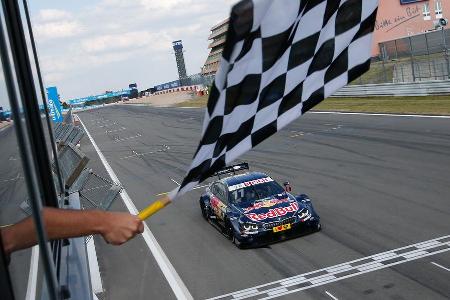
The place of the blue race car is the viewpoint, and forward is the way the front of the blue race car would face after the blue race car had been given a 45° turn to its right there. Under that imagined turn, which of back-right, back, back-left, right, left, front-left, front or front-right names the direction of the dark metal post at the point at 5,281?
front

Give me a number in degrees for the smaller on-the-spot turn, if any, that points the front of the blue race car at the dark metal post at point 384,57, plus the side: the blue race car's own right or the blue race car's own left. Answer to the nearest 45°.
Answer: approximately 135° to the blue race car's own left

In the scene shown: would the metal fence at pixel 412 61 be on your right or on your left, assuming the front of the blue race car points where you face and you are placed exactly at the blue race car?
on your left

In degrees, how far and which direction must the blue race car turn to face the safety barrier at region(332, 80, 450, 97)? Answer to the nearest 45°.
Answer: approximately 135° to its left

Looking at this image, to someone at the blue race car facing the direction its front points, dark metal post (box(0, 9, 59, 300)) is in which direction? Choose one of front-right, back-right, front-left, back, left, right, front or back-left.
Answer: front-right

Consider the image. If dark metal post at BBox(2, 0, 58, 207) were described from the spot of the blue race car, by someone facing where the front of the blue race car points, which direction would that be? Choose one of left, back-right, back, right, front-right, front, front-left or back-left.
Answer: front-right

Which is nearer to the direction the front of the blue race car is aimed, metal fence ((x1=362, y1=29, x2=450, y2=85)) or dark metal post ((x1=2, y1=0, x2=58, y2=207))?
the dark metal post
